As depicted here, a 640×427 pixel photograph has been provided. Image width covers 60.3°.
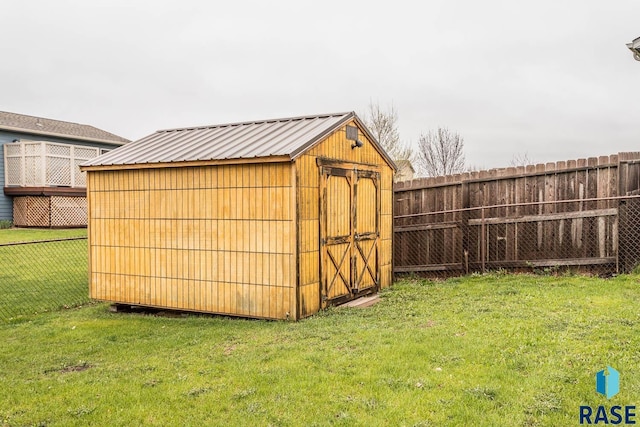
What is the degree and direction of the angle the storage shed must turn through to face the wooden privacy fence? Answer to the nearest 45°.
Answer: approximately 45° to its left

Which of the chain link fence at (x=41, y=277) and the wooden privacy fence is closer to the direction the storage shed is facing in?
the wooden privacy fence

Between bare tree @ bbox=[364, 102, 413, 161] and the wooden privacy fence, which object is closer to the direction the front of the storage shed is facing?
the wooden privacy fence

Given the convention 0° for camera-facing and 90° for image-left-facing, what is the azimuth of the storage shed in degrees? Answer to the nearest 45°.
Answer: approximately 315°

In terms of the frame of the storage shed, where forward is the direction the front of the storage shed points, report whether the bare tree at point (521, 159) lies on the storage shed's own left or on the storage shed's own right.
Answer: on the storage shed's own left

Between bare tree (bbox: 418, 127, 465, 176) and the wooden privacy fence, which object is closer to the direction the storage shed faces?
the wooden privacy fence

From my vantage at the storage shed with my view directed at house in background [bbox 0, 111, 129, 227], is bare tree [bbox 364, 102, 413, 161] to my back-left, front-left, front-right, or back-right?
front-right

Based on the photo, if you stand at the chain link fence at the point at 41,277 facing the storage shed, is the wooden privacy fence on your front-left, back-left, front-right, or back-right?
front-left

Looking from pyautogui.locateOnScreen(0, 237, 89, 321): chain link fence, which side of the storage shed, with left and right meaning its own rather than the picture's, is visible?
back

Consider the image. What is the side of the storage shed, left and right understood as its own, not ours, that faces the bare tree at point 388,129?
left

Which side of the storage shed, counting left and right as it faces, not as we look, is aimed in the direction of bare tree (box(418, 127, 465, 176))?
left

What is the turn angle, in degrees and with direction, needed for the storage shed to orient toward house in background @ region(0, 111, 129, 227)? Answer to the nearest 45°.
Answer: approximately 180°
